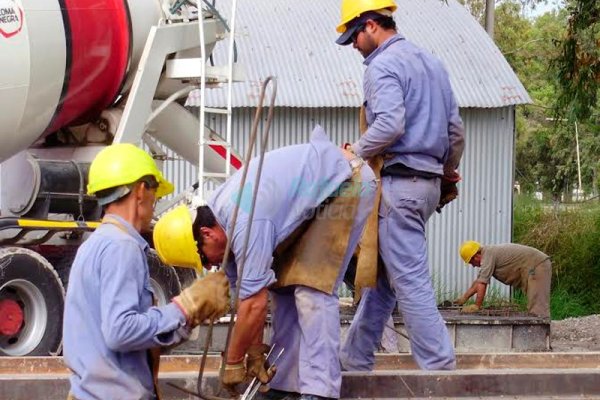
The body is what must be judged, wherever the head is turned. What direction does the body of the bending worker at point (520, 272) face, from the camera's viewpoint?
to the viewer's left

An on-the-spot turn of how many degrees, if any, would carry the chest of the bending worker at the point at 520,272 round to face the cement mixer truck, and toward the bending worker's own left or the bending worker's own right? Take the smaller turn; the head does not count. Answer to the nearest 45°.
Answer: approximately 45° to the bending worker's own left

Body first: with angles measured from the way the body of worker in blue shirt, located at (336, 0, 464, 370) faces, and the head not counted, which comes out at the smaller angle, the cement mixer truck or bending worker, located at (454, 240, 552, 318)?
the cement mixer truck

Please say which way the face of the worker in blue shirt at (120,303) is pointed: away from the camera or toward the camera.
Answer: away from the camera

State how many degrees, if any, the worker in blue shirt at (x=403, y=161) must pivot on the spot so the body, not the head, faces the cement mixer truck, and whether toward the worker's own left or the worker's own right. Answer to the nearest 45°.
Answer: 0° — they already face it

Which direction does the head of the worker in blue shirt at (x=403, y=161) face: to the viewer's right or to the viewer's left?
to the viewer's left

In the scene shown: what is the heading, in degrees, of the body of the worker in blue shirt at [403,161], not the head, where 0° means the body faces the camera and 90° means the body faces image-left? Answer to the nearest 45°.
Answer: approximately 135°

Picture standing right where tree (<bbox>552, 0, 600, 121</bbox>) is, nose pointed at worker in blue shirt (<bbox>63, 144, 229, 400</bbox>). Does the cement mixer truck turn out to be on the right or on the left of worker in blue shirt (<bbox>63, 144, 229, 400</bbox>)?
right

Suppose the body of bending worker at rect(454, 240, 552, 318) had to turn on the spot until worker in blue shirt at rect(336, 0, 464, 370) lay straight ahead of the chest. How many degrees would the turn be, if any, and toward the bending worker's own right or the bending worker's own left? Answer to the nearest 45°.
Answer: approximately 90° to the bending worker's own left
